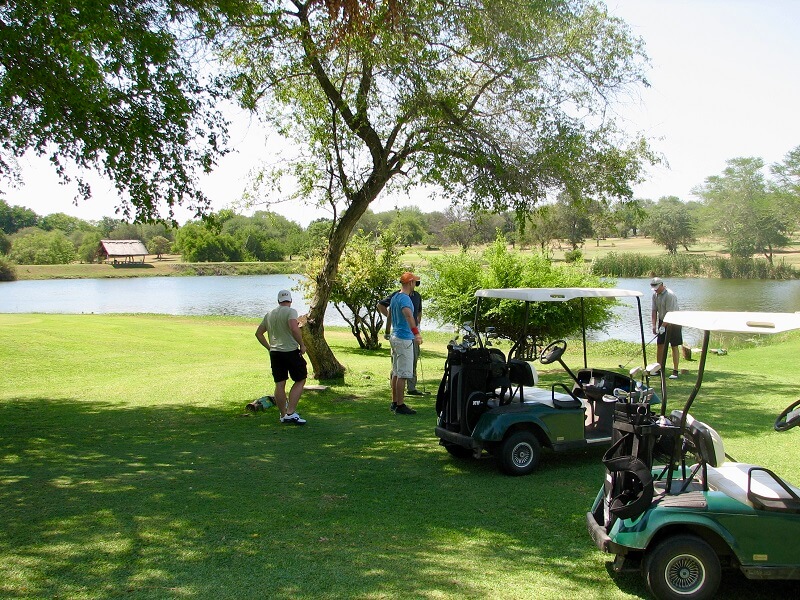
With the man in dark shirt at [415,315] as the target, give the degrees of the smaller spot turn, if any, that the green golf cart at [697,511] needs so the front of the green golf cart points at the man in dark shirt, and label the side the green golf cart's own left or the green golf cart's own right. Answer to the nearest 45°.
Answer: approximately 135° to the green golf cart's own left

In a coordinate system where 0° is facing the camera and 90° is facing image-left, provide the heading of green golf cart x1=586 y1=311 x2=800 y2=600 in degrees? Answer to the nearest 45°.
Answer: approximately 270°

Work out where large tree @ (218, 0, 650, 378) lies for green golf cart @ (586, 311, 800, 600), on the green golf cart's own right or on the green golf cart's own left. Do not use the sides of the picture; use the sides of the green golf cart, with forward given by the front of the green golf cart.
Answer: on the green golf cart's own left

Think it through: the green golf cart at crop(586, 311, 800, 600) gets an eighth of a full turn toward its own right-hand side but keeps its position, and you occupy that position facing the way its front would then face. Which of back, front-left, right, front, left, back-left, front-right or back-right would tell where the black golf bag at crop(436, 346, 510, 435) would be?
back

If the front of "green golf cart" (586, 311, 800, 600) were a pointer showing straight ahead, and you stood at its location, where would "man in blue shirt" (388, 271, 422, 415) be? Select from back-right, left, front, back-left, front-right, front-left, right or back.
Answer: back-left

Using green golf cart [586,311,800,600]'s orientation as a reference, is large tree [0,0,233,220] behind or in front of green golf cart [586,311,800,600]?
behind

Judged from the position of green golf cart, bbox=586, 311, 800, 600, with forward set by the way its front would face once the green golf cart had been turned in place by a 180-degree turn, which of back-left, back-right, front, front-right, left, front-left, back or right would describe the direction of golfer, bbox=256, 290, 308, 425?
front-right

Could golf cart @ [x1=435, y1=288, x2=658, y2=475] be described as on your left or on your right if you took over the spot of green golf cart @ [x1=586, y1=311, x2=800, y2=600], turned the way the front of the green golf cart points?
on your left

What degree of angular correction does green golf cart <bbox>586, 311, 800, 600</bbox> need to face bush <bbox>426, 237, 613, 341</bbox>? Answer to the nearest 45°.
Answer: approximately 90° to its left
